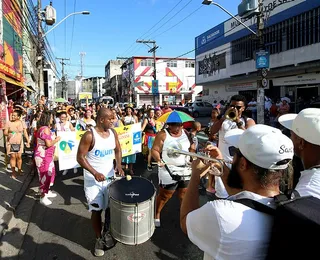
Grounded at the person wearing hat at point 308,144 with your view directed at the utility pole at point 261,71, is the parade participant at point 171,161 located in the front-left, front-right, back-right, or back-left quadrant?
front-left

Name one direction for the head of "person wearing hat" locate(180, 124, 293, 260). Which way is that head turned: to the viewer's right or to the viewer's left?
to the viewer's left

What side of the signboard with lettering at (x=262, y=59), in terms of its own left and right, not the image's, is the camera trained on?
front

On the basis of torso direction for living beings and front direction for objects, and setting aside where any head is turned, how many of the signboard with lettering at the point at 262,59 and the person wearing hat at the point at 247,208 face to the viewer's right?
0

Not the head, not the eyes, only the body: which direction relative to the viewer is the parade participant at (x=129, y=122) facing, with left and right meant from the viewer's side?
facing the viewer

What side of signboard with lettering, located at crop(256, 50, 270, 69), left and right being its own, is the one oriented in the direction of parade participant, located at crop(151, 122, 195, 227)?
front

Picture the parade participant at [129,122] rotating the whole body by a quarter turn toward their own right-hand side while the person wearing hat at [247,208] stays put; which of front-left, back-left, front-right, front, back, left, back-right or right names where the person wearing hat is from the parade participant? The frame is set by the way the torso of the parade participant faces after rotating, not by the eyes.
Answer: left

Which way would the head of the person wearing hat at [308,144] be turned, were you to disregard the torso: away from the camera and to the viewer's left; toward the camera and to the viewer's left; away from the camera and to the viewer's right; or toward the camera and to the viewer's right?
away from the camera and to the viewer's left

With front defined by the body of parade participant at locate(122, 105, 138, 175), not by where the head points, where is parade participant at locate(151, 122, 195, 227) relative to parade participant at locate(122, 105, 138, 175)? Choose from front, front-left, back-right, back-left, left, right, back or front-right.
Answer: front

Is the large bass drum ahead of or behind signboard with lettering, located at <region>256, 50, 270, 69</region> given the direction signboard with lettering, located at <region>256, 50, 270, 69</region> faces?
ahead

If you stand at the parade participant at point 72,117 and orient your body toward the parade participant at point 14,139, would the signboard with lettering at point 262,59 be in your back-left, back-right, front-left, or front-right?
back-left

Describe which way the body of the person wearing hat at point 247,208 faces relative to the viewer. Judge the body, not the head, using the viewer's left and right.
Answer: facing away from the viewer and to the left of the viewer
